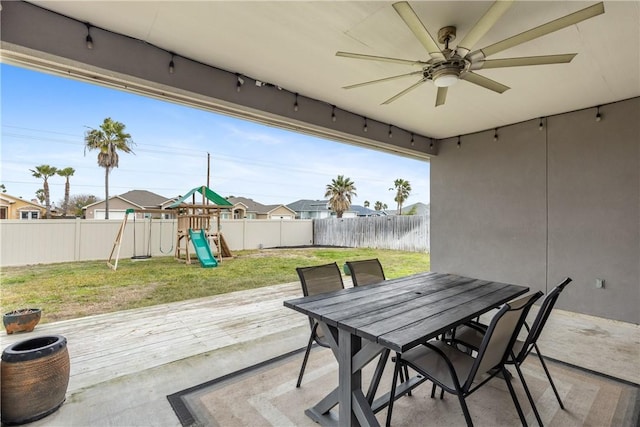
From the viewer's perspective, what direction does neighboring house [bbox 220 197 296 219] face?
toward the camera

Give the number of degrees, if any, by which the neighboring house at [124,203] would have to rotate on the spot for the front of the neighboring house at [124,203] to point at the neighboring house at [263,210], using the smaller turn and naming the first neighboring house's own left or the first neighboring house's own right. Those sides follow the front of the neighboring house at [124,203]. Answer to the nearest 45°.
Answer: approximately 90° to the first neighboring house's own left

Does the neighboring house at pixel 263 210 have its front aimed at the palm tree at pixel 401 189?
no

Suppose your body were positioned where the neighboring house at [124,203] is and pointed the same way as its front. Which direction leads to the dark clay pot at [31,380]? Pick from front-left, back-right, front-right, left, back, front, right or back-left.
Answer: front

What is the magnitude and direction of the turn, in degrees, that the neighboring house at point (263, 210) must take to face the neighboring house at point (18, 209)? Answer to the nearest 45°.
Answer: approximately 45° to its right

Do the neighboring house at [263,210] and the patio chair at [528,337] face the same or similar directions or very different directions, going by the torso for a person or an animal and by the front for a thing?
very different directions

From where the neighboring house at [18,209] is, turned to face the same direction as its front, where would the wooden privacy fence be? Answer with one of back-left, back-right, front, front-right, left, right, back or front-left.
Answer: front-left

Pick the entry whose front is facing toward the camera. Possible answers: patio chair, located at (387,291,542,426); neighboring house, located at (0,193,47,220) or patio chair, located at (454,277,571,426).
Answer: the neighboring house

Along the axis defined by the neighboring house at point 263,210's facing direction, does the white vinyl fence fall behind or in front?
in front

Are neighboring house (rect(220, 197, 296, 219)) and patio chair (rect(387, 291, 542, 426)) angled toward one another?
yes

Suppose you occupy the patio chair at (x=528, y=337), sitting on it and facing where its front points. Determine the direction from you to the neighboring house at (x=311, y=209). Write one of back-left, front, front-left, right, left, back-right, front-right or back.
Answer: front

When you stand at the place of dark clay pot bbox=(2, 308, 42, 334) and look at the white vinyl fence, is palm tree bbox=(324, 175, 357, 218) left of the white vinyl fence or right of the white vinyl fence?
right

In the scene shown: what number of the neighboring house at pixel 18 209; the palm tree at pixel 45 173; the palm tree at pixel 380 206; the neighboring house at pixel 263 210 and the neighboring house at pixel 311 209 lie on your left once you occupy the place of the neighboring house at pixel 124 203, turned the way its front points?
3

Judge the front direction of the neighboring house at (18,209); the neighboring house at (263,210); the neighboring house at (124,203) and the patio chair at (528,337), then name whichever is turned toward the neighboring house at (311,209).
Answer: the patio chair

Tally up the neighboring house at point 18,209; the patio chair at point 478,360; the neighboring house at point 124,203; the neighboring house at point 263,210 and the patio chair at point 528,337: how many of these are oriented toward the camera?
3

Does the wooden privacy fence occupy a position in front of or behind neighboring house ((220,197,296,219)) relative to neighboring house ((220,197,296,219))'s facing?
in front

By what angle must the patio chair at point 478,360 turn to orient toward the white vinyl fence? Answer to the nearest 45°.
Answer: approximately 45° to its left

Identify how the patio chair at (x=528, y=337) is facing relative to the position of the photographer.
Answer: facing away from the viewer and to the left of the viewer

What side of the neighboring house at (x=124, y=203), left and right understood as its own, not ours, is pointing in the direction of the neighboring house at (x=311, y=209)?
left
